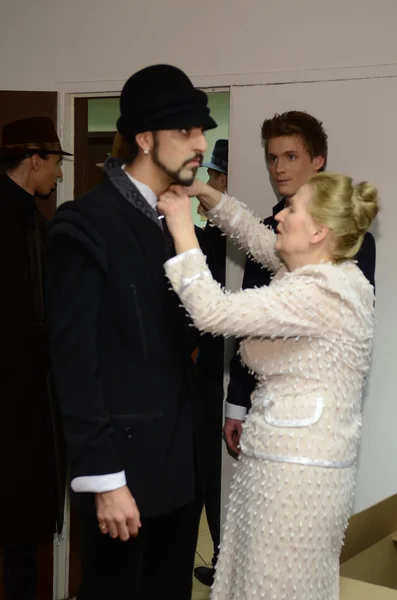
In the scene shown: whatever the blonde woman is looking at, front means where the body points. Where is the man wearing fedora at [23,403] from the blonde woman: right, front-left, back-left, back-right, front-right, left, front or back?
front-right

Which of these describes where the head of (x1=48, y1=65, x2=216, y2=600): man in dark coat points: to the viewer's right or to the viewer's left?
to the viewer's right

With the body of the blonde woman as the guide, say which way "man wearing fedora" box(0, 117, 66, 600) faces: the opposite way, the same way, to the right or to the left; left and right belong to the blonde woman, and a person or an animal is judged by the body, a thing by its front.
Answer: the opposite way

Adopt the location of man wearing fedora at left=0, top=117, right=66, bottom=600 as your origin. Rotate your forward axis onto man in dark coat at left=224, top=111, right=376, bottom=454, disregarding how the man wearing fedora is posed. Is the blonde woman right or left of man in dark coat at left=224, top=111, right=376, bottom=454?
right

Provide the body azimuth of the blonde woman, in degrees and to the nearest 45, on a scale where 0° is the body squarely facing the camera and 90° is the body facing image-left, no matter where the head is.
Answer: approximately 90°

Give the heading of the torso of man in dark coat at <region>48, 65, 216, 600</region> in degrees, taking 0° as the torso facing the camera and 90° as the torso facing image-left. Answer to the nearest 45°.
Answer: approximately 315°

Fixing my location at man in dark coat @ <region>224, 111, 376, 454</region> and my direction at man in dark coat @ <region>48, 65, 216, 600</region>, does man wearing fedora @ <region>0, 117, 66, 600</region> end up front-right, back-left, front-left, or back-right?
front-right

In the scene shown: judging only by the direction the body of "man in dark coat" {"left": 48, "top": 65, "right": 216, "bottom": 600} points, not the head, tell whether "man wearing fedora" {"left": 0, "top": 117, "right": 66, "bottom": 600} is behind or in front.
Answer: behind

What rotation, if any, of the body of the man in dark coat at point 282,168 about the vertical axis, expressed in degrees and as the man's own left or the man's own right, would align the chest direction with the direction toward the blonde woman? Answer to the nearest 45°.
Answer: approximately 45° to the man's own left

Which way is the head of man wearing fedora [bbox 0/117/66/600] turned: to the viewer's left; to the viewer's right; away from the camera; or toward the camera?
to the viewer's right

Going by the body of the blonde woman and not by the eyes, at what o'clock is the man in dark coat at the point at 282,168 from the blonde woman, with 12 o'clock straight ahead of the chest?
The man in dark coat is roughly at 3 o'clock from the blonde woman.

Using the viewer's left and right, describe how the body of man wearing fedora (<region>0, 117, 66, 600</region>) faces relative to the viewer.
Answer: facing to the right of the viewer

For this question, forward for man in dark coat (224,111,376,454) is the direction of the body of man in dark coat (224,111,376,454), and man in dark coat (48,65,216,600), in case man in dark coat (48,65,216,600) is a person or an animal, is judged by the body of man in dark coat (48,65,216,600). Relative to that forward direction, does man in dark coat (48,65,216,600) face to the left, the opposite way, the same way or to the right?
to the left

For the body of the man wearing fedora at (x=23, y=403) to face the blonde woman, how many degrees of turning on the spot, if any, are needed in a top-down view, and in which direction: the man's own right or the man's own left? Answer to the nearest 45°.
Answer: approximately 45° to the man's own right
